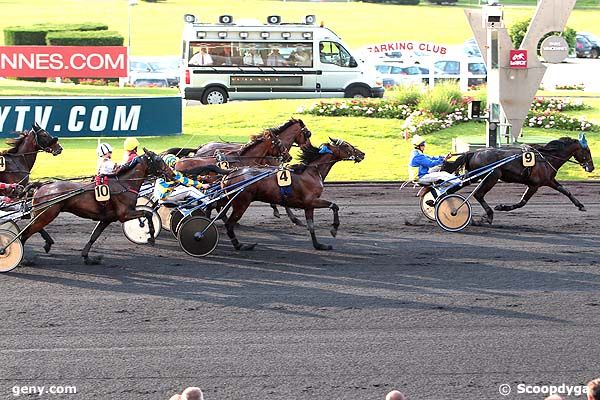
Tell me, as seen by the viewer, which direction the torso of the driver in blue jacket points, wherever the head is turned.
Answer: to the viewer's right

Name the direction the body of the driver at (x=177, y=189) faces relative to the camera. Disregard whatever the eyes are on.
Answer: to the viewer's right

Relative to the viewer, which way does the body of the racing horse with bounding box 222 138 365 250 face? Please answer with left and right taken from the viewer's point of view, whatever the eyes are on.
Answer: facing to the right of the viewer

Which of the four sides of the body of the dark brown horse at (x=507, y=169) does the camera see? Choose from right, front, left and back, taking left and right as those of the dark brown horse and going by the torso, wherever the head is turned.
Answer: right

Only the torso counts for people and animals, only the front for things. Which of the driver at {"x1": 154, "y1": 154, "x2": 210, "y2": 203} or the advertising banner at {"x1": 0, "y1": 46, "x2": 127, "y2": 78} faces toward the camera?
the advertising banner

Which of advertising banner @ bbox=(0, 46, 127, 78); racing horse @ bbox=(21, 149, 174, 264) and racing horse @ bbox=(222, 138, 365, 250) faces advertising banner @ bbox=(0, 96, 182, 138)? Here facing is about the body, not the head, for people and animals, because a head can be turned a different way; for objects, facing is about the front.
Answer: advertising banner @ bbox=(0, 46, 127, 78)

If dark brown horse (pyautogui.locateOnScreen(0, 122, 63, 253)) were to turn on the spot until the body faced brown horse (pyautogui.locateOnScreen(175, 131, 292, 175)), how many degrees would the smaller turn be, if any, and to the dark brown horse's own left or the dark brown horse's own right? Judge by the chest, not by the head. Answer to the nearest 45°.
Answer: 0° — it already faces it

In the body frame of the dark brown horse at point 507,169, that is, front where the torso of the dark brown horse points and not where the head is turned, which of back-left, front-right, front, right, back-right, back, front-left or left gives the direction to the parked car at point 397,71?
left

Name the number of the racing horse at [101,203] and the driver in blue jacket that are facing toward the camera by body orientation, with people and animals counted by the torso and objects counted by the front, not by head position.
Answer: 0

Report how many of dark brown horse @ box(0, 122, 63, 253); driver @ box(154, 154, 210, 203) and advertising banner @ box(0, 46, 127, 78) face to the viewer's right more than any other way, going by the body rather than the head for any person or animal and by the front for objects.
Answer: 2

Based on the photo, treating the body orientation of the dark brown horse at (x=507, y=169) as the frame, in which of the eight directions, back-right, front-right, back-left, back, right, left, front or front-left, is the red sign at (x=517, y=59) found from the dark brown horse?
left

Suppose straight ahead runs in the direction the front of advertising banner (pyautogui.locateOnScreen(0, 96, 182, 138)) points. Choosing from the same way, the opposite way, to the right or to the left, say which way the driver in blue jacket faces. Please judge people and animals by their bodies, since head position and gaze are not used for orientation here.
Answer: to the left

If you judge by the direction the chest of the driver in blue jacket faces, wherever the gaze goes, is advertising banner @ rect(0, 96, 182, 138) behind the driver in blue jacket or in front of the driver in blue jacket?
behind

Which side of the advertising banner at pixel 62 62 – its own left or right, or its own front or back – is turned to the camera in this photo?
front

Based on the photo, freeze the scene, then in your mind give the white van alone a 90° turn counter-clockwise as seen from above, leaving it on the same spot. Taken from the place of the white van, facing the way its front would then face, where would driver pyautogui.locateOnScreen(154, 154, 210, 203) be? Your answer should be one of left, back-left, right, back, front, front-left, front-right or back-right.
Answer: back

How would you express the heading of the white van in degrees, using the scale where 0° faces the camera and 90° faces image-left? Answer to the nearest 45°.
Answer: approximately 270°

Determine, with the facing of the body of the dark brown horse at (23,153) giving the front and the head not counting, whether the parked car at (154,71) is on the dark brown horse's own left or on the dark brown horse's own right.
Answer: on the dark brown horse's own left
